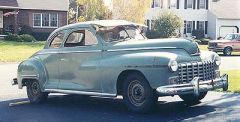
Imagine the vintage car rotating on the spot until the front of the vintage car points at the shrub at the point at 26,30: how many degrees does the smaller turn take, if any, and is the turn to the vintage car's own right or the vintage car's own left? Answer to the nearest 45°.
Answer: approximately 135° to the vintage car's own left

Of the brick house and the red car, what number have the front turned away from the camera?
0

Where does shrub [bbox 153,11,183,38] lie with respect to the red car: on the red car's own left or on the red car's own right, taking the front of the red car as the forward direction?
on the red car's own right

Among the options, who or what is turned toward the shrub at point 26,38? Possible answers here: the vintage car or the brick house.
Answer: the brick house

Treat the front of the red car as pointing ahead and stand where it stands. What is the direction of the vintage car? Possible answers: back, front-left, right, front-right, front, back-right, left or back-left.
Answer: front-left

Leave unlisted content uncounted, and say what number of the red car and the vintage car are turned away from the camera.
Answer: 0

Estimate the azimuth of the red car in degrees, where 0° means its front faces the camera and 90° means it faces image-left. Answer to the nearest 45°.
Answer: approximately 45°

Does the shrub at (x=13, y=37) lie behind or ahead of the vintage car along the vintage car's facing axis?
behind

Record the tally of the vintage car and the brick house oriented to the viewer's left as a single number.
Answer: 0

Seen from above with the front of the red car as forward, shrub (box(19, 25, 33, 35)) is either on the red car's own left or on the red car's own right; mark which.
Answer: on the red car's own right

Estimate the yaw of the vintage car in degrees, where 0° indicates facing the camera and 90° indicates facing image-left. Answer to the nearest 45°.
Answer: approximately 315°

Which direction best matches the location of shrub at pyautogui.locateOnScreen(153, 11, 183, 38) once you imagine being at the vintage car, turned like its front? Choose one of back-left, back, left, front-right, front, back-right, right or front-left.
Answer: back-left

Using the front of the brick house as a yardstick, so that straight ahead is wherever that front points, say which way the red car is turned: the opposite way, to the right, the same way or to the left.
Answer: to the right

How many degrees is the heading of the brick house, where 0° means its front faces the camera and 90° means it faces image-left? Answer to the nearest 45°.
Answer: approximately 0°
